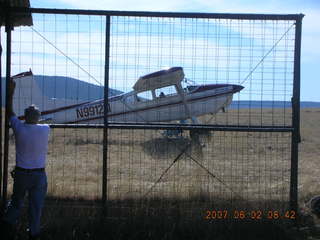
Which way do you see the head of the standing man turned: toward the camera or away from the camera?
away from the camera

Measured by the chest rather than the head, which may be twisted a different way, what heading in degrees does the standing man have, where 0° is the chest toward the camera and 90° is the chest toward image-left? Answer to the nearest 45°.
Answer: approximately 180°
